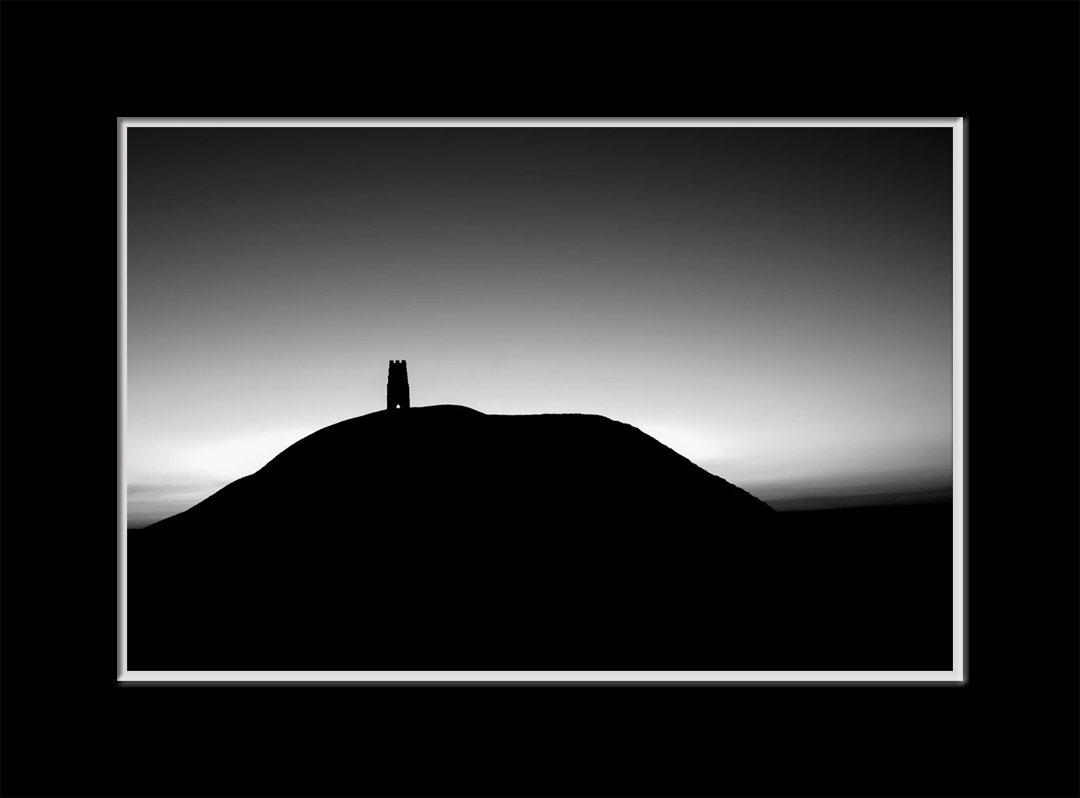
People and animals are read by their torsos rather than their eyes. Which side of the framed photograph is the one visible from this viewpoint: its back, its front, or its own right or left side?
front
